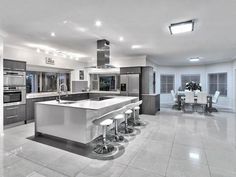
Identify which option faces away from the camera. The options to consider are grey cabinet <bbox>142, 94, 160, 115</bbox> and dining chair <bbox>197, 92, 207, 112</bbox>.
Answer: the dining chair

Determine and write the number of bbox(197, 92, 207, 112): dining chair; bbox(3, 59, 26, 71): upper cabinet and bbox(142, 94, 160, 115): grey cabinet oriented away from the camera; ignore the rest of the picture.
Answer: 1

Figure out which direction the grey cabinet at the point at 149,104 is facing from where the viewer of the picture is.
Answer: facing the viewer and to the left of the viewer

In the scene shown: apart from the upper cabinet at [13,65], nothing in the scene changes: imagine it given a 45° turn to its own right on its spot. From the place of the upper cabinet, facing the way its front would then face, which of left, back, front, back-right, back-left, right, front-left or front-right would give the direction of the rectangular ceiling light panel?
front-left

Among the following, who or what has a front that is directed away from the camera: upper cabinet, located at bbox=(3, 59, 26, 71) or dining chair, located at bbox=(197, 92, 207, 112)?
the dining chair

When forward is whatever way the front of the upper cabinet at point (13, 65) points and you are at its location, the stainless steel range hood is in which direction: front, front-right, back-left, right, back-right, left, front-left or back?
front

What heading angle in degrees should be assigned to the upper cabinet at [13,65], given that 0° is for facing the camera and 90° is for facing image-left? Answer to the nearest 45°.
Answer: approximately 315°

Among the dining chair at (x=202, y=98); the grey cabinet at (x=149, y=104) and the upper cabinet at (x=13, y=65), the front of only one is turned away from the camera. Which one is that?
the dining chair

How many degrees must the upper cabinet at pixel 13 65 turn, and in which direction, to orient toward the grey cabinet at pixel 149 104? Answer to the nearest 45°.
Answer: approximately 45° to its left

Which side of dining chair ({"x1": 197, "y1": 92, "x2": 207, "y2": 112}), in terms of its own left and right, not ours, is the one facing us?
back

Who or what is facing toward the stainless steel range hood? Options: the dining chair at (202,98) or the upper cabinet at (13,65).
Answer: the upper cabinet

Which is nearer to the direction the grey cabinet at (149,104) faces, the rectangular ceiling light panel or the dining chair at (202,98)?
the rectangular ceiling light panel

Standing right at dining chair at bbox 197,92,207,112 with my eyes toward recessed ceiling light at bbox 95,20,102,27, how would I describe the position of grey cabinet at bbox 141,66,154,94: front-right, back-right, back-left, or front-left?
front-right

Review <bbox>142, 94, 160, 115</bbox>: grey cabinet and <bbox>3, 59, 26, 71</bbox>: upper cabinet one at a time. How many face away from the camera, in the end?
0
